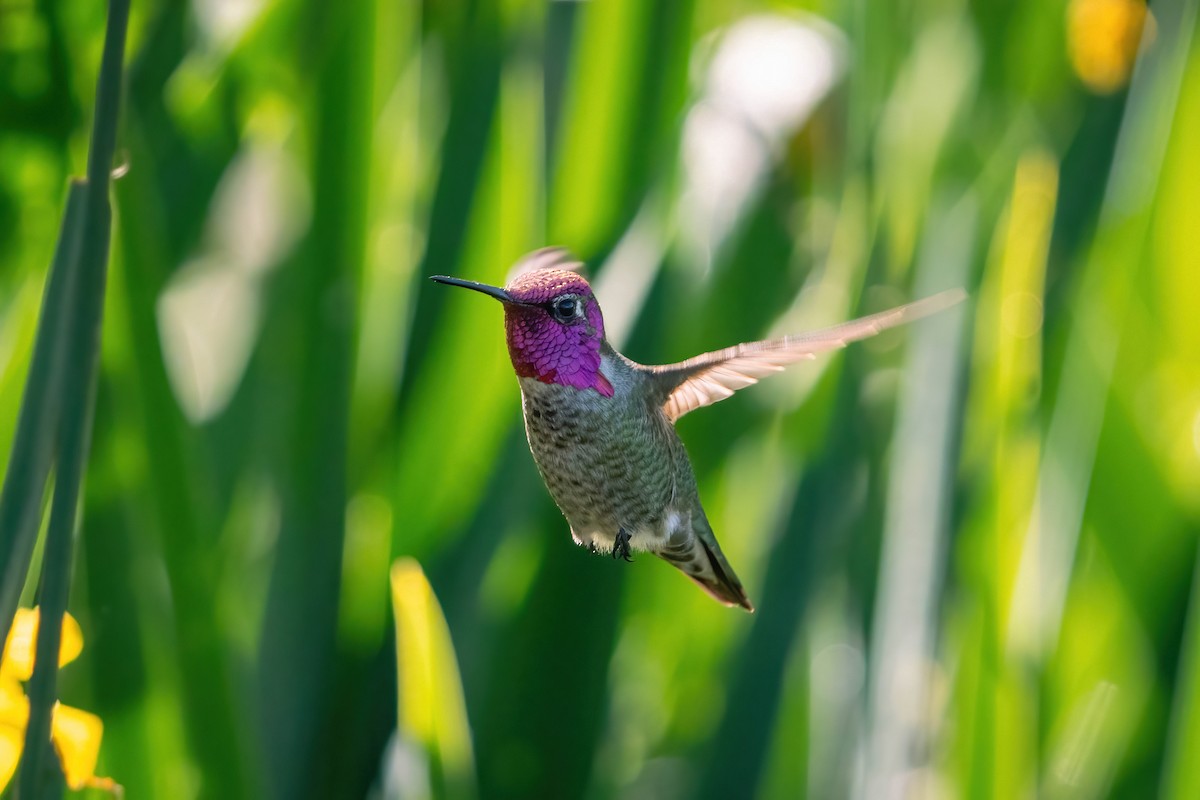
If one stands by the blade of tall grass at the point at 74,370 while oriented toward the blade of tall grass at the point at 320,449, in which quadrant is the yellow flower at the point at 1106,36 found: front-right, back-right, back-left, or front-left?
front-right

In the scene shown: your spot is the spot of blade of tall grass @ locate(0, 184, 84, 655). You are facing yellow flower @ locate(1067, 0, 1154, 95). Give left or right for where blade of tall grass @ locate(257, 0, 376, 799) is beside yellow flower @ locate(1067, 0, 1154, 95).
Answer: left

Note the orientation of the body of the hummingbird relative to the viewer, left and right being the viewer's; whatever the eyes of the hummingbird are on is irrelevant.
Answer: facing the viewer and to the left of the viewer

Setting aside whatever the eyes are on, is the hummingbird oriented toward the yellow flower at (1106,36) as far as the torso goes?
no
